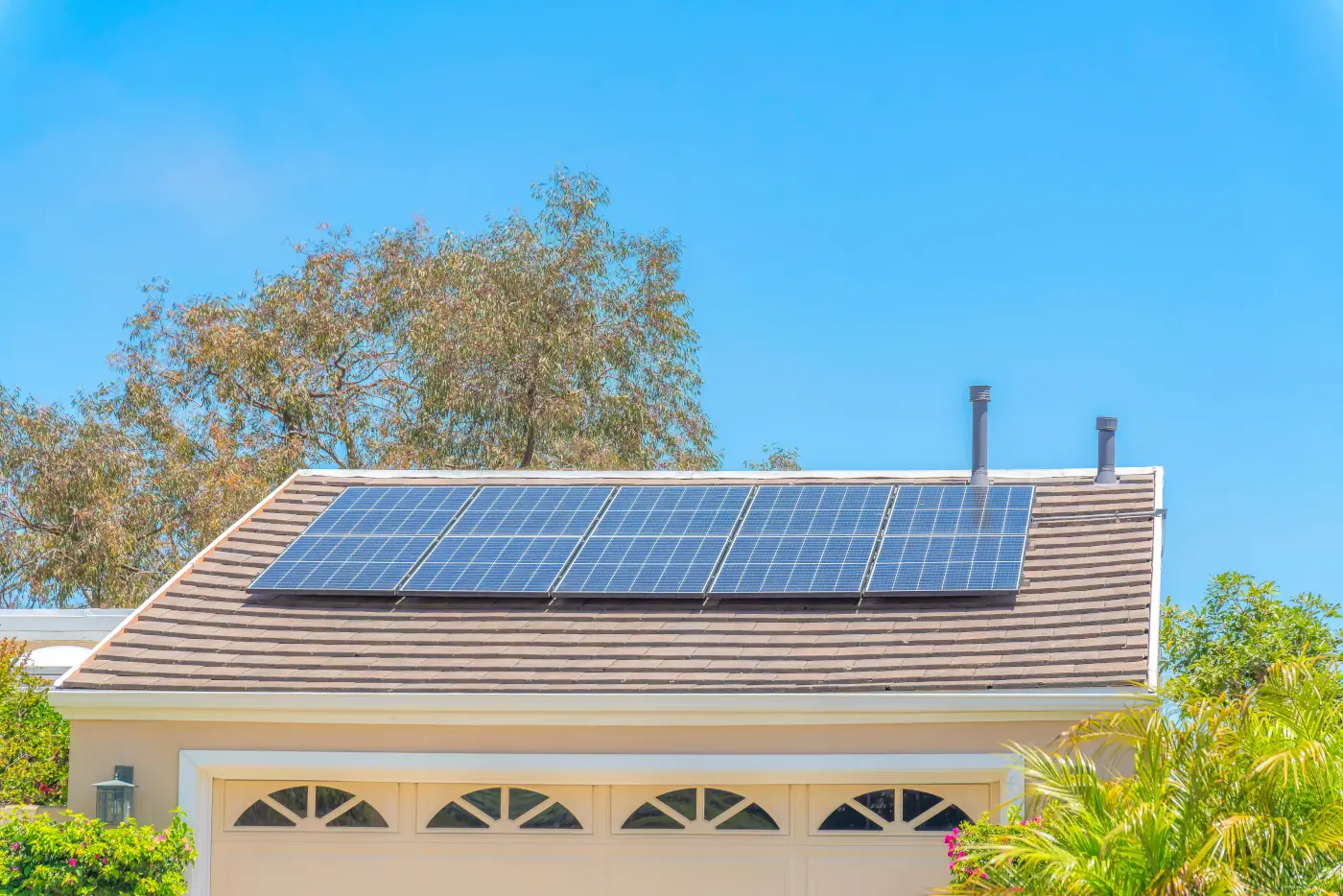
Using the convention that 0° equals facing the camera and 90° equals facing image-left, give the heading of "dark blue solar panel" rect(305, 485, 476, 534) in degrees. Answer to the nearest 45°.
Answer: approximately 0°

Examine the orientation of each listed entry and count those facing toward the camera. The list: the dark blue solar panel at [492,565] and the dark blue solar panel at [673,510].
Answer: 2

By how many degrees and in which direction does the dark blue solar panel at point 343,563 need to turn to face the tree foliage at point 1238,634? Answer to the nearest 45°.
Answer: approximately 90° to its left

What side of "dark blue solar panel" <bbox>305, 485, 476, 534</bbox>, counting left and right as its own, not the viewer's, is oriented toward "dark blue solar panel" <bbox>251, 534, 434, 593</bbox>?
front

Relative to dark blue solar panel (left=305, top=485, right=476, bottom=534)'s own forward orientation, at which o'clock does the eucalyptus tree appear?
The eucalyptus tree is roughly at 6 o'clock from the dark blue solar panel.

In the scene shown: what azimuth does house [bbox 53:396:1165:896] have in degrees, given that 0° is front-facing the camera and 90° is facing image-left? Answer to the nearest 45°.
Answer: approximately 0°
